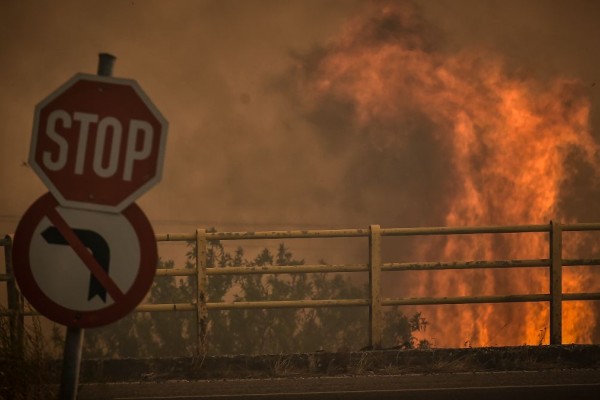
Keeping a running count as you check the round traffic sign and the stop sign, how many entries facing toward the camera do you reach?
2

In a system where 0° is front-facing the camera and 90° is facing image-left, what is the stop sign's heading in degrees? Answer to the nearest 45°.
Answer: approximately 0°

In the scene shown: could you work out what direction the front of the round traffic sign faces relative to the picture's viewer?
facing the viewer

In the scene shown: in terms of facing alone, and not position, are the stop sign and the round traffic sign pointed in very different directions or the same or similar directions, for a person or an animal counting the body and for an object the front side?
same or similar directions
